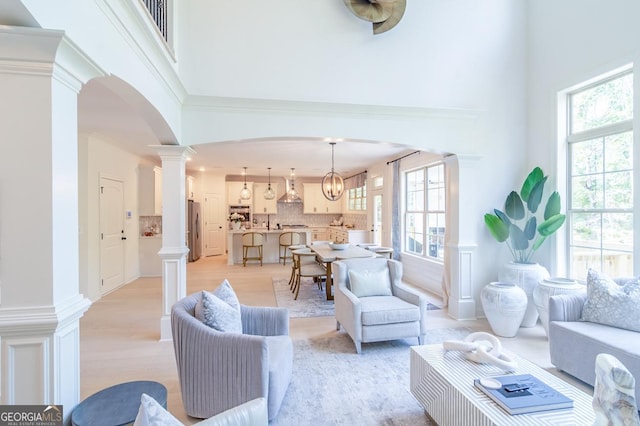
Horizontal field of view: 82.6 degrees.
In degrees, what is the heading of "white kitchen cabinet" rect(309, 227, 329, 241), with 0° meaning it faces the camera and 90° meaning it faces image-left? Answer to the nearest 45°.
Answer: approximately 0°

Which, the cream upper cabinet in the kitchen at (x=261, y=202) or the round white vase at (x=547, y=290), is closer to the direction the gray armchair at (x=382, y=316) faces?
the round white vase

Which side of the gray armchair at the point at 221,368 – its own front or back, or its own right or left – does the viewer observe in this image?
right

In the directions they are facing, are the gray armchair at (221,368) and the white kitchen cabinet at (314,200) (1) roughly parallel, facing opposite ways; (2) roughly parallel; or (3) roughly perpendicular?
roughly perpendicular

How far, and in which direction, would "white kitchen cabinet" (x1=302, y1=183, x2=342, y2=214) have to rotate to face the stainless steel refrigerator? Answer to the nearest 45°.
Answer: approximately 45° to its right
